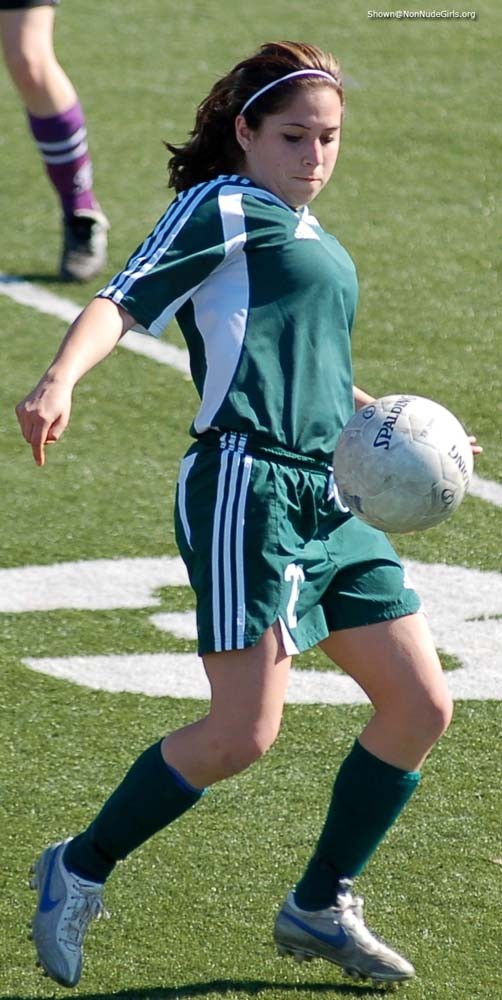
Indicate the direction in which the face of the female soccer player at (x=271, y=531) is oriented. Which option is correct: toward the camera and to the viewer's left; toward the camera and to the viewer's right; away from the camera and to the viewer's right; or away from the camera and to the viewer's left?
toward the camera and to the viewer's right

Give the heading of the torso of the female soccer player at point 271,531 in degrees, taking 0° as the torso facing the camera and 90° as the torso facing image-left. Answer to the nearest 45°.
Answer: approximately 315°
